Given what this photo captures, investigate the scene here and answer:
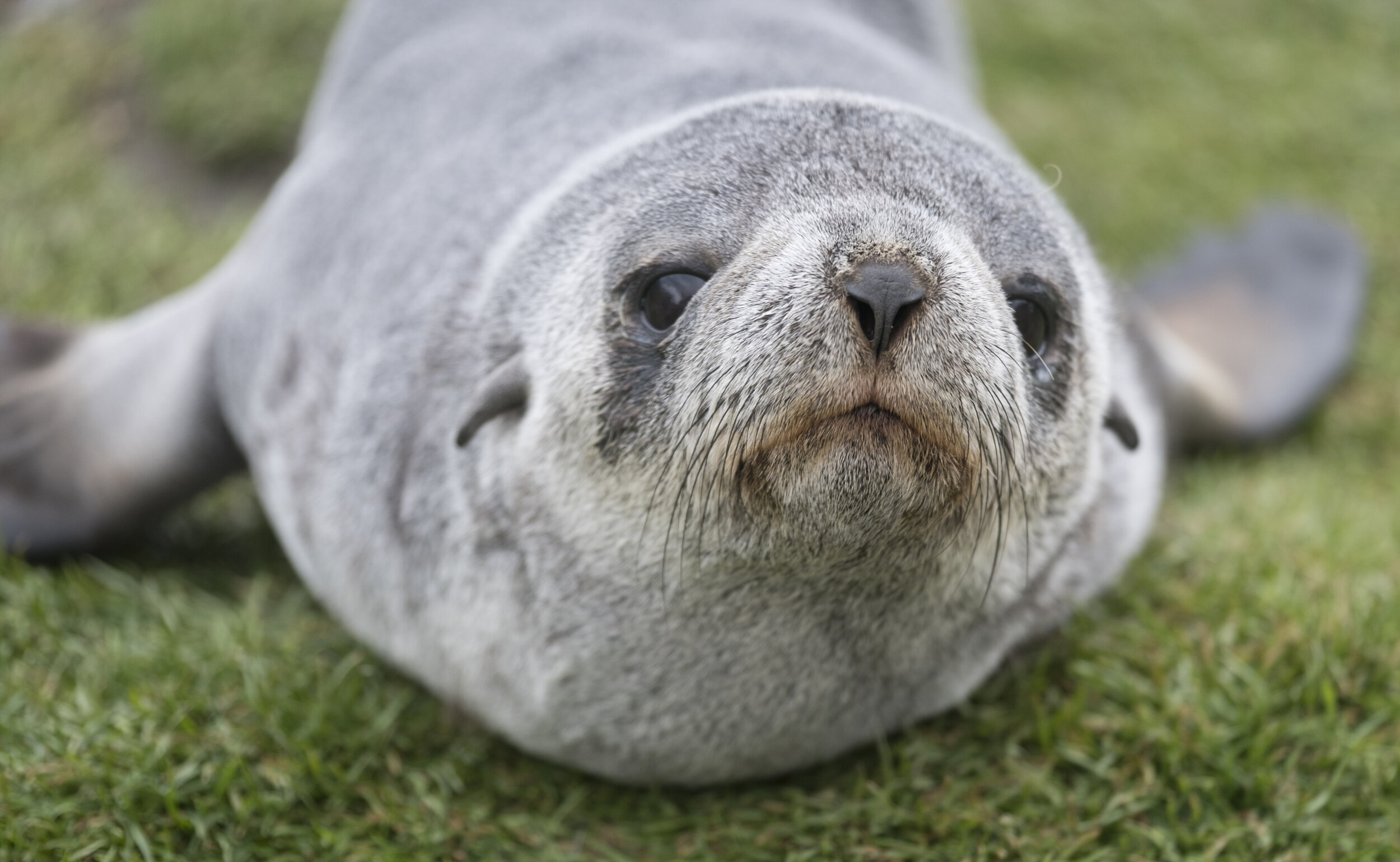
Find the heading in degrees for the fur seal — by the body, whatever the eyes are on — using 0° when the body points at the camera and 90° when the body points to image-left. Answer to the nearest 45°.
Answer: approximately 0°
